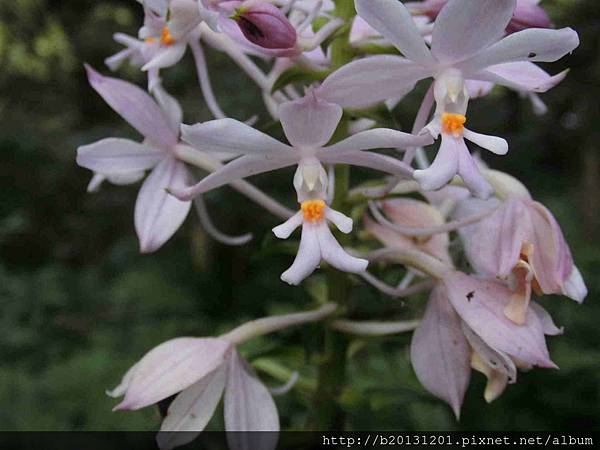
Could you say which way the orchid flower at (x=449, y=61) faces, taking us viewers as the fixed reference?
facing the viewer

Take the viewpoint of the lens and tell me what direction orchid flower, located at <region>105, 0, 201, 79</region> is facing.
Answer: facing the viewer and to the left of the viewer

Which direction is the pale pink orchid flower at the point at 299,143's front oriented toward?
toward the camera

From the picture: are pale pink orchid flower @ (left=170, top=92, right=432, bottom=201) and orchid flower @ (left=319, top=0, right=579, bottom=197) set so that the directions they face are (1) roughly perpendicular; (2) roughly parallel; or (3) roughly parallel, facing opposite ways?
roughly parallel
